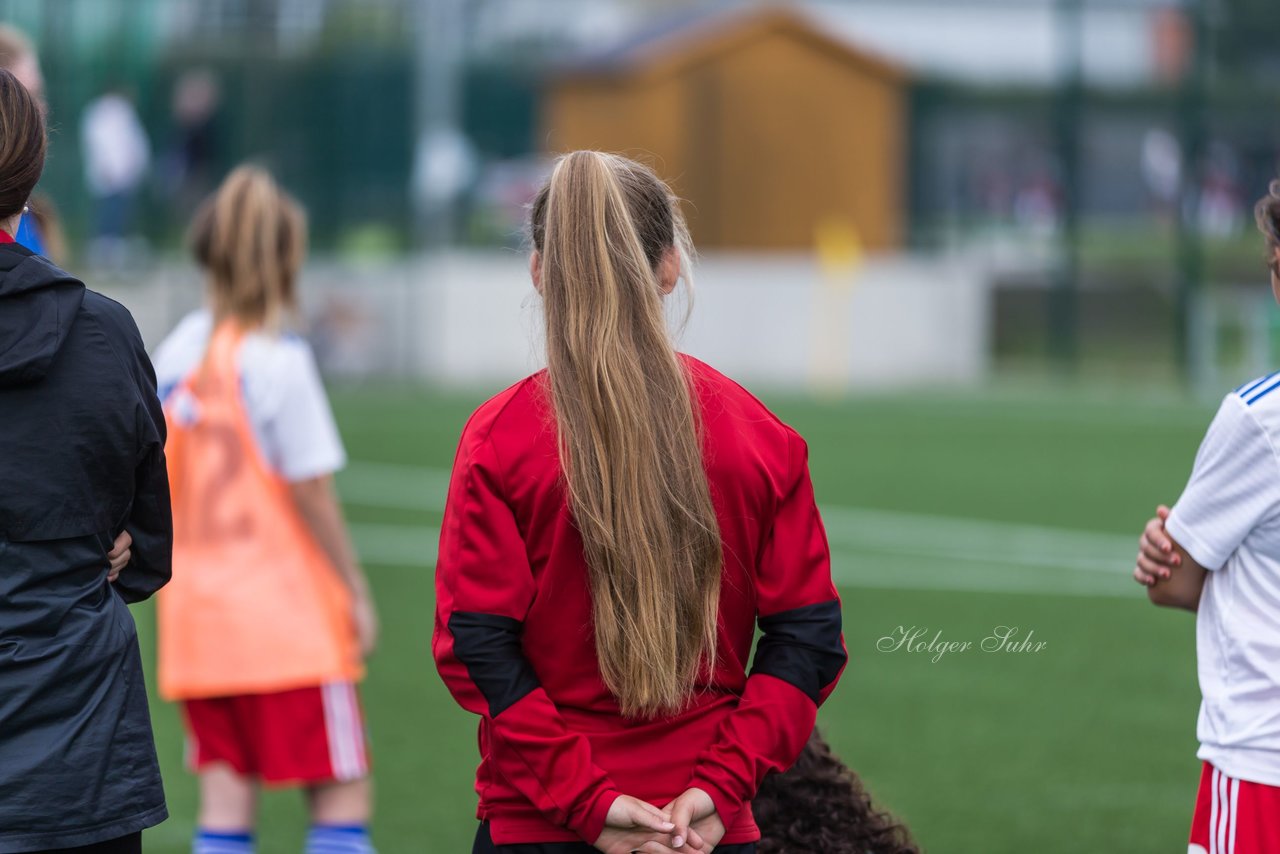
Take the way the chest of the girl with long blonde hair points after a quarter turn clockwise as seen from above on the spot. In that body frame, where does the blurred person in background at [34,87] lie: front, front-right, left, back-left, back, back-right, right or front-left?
back-left

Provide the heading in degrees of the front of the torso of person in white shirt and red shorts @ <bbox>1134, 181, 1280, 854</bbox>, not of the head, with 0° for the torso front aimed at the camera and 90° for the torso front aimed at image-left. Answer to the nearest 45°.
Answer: approximately 135°

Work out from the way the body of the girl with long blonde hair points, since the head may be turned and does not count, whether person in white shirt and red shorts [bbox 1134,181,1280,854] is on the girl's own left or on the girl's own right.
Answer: on the girl's own right

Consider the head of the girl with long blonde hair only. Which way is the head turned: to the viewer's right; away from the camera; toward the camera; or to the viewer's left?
away from the camera

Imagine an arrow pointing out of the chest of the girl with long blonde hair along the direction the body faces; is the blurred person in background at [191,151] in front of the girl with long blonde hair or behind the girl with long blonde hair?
in front

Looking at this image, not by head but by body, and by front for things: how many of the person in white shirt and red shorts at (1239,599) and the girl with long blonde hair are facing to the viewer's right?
0

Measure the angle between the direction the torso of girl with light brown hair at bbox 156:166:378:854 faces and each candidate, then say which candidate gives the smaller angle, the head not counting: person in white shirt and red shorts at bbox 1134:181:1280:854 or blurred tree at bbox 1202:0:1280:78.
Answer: the blurred tree

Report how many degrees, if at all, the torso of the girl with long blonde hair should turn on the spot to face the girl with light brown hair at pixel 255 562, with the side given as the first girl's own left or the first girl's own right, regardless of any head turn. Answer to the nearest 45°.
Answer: approximately 45° to the first girl's own left

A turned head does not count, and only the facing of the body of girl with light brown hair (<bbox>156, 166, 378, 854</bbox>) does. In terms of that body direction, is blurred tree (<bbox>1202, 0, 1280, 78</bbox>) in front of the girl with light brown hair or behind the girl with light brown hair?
in front

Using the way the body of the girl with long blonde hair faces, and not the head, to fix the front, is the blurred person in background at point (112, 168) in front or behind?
in front

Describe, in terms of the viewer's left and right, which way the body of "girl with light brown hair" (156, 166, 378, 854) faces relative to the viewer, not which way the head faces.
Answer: facing away from the viewer and to the right of the viewer

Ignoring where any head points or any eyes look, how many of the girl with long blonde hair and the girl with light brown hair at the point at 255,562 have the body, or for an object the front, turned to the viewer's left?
0

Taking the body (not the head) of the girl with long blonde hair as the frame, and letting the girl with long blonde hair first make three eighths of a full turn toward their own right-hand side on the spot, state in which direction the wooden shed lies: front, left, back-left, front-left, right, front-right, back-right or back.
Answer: back-left

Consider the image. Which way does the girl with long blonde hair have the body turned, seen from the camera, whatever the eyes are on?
away from the camera

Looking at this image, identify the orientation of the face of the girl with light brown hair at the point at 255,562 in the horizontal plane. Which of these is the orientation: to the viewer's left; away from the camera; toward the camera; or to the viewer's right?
away from the camera
